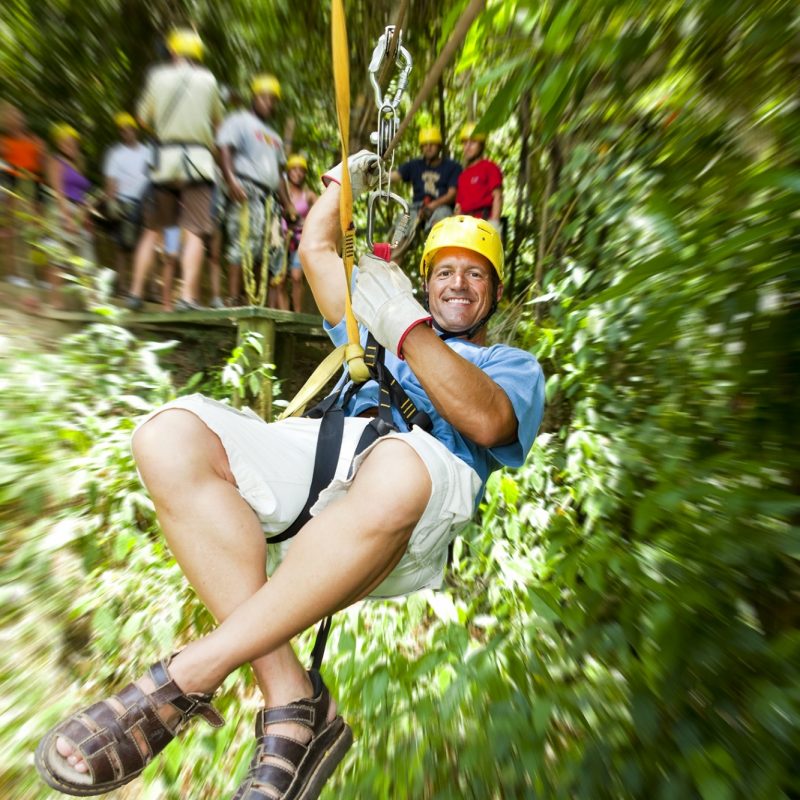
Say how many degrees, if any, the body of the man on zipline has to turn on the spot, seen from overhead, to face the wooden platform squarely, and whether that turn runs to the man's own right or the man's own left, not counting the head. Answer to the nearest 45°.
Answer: approximately 135° to the man's own right

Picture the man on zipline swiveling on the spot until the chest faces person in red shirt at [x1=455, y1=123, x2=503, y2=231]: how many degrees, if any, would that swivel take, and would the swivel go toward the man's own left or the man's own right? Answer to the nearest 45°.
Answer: approximately 180°

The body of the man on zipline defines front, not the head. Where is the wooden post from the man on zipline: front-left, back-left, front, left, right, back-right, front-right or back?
back-right

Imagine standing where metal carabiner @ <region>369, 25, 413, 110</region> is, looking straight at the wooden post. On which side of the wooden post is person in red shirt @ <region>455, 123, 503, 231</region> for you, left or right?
right

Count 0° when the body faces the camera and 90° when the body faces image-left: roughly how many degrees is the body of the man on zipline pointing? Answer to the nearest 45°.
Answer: approximately 45°
